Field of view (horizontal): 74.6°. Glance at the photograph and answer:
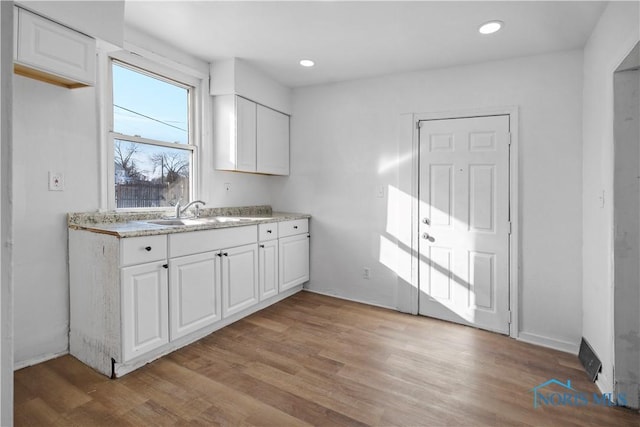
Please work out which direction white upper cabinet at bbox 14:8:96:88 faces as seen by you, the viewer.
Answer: facing the viewer and to the right of the viewer

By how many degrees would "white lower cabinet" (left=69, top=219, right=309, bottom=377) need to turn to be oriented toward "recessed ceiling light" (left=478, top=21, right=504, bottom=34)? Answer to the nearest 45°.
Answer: approximately 45° to its left

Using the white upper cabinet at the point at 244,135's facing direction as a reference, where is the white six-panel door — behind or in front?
in front

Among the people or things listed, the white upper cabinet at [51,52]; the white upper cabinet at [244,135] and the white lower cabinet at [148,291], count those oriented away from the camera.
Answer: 0

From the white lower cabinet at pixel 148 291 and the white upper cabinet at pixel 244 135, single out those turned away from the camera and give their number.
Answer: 0

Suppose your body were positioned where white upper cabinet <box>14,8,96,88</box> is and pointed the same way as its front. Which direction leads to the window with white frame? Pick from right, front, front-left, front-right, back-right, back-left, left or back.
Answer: left

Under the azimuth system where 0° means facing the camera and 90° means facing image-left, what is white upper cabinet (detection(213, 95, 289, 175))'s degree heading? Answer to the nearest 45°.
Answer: approximately 315°

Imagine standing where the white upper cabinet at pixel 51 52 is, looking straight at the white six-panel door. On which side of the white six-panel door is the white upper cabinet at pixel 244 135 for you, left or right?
left

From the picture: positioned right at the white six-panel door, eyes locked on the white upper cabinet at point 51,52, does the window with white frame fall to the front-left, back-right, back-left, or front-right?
front-right

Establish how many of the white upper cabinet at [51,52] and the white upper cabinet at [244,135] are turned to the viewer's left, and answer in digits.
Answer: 0
